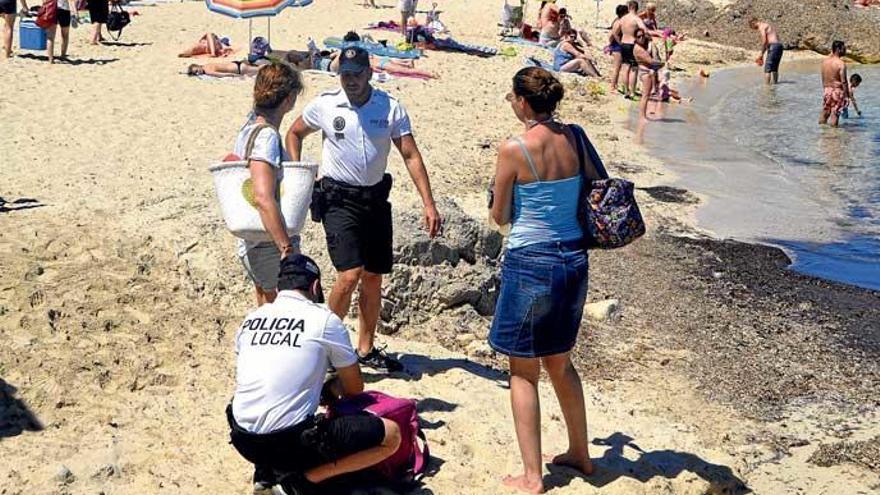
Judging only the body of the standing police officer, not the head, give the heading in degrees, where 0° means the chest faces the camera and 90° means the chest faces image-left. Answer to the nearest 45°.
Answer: approximately 0°

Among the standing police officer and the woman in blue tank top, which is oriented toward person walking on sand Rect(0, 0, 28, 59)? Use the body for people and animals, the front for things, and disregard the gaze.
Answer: the woman in blue tank top

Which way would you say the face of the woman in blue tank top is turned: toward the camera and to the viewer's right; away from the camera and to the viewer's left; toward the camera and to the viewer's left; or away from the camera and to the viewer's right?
away from the camera and to the viewer's left

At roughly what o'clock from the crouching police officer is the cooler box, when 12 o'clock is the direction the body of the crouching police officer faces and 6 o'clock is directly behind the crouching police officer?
The cooler box is roughly at 10 o'clock from the crouching police officer.

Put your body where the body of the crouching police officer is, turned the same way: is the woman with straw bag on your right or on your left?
on your left

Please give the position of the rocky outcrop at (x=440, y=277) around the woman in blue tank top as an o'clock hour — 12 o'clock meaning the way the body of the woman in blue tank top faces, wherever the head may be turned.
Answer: The rocky outcrop is roughly at 1 o'clock from the woman in blue tank top.

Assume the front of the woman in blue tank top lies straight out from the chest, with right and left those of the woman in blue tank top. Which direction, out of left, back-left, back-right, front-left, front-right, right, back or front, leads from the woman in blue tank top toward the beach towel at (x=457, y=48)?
front-right

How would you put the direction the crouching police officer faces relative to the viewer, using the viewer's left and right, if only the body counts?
facing away from the viewer and to the right of the viewer

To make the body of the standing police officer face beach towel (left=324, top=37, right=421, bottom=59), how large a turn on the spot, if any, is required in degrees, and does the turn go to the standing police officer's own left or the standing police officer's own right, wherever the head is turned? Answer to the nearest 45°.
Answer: approximately 180°

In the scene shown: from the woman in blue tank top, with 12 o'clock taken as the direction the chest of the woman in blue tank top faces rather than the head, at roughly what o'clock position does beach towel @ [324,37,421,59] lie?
The beach towel is roughly at 1 o'clock from the woman in blue tank top.
